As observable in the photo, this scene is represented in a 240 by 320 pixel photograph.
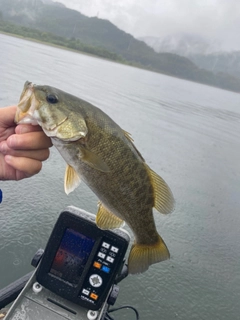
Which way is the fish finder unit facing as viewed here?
toward the camera
